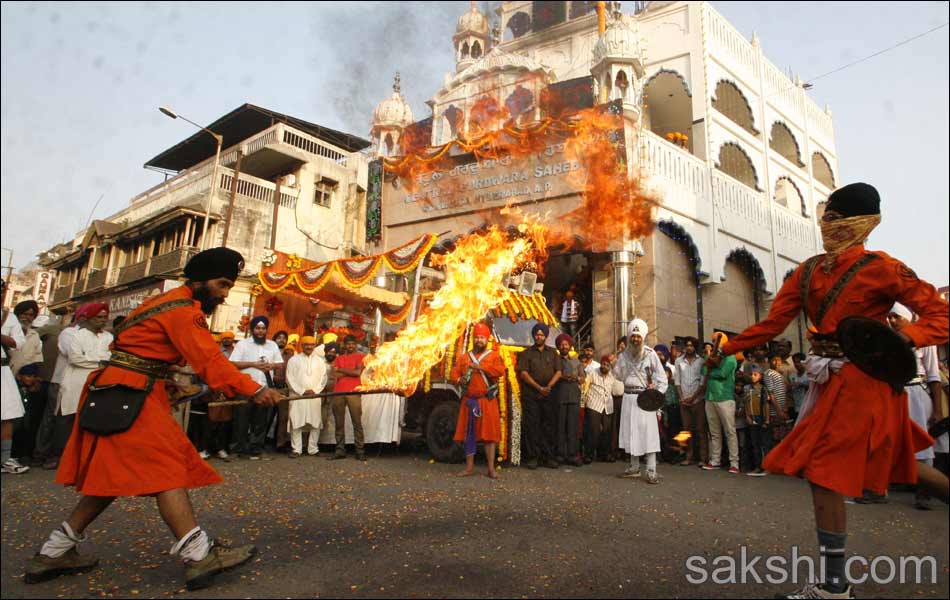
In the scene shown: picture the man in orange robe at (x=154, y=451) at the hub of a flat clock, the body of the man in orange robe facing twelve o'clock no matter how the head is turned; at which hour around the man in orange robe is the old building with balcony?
The old building with balcony is roughly at 9 o'clock from the man in orange robe.

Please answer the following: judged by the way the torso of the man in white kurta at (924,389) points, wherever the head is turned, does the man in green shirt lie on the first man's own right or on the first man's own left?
on the first man's own right

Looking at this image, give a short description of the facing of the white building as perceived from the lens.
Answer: facing the viewer and to the left of the viewer

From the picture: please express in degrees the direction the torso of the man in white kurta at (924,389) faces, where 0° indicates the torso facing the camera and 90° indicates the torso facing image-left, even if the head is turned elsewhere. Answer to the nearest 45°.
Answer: approximately 45°

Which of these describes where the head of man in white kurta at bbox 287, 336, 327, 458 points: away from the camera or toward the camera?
toward the camera

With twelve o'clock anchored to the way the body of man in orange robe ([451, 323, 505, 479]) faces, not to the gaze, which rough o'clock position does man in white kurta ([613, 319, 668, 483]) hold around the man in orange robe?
The man in white kurta is roughly at 9 o'clock from the man in orange robe.

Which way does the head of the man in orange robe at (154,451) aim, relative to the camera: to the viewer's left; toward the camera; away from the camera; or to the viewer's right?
to the viewer's right

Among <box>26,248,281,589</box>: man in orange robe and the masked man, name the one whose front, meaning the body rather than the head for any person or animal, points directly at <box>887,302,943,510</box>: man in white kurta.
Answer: the man in orange robe

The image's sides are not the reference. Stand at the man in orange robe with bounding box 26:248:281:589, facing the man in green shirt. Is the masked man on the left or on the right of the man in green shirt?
right

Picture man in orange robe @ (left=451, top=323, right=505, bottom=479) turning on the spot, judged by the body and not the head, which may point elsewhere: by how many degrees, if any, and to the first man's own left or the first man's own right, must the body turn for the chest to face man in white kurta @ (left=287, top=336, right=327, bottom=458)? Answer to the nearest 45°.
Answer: approximately 135° to the first man's own right

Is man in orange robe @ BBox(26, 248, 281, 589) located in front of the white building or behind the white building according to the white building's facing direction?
in front

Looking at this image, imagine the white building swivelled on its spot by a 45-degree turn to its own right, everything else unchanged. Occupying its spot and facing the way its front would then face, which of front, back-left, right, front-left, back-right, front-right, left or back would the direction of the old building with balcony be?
front

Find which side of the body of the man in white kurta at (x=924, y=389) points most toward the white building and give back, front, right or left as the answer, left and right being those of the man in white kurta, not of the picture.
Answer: right

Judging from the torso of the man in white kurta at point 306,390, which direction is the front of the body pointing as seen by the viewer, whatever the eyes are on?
toward the camera

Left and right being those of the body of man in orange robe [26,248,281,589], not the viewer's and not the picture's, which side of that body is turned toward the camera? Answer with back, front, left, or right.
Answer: right

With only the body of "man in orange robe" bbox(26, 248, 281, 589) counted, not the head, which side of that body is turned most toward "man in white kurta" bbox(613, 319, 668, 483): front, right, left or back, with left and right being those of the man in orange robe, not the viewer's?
front

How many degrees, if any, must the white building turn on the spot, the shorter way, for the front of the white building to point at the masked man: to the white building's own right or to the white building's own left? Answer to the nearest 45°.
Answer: approximately 45° to the white building's own left

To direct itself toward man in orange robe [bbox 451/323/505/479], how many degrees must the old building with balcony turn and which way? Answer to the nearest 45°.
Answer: approximately 45° to its left

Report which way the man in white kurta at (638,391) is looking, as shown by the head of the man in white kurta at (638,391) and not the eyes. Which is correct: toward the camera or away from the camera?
toward the camera

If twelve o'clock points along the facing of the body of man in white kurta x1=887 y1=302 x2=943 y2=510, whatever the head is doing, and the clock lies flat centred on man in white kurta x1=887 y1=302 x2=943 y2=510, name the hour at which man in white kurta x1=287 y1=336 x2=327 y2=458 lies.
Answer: man in white kurta x1=287 y1=336 x2=327 y2=458 is roughly at 1 o'clock from man in white kurta x1=887 y1=302 x2=943 y2=510.

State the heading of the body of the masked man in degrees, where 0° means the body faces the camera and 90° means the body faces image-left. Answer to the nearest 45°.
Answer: approximately 45°
